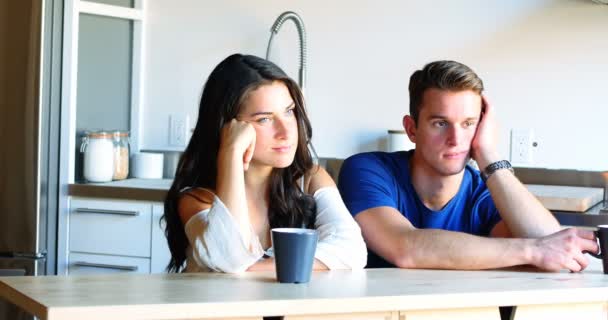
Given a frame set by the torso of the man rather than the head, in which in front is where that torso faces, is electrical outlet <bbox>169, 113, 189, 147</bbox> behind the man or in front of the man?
behind

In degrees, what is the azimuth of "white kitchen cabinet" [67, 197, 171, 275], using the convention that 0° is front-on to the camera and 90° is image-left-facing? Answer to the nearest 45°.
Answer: approximately 0°

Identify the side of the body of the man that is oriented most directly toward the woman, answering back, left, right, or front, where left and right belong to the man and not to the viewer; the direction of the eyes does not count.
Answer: right

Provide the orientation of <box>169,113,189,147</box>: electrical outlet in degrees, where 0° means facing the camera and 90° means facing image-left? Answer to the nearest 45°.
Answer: approximately 0°

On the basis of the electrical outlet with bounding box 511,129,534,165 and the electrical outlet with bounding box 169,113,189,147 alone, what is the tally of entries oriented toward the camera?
2

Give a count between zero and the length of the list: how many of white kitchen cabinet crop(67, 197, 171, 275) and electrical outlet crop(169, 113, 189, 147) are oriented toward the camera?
2

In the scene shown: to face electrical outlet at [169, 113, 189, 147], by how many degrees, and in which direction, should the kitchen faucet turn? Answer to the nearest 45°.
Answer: approximately 90° to its right

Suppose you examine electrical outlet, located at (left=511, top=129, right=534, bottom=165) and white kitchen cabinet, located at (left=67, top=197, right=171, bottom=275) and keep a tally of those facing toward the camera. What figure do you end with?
2

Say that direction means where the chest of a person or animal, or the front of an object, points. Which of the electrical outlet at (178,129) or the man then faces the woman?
the electrical outlet

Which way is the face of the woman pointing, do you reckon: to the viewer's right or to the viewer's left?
to the viewer's right

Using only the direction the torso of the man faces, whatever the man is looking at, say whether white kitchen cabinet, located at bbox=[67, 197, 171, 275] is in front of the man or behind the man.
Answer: behind
